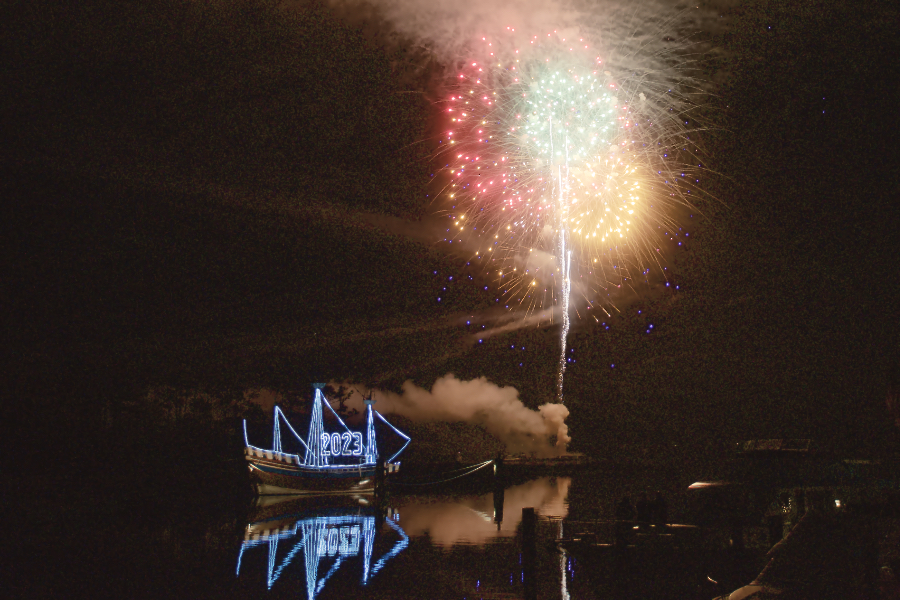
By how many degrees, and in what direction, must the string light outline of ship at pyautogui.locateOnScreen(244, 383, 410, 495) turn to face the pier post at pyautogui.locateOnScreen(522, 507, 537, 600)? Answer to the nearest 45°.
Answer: approximately 90° to its right

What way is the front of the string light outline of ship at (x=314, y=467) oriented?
to the viewer's right
